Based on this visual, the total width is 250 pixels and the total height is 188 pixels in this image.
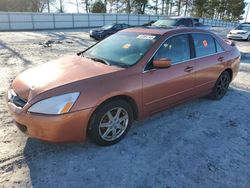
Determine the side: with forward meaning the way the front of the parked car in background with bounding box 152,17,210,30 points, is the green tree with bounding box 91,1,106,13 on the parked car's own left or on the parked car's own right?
on the parked car's own right

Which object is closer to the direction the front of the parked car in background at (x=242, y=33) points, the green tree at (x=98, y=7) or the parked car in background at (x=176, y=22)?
the parked car in background

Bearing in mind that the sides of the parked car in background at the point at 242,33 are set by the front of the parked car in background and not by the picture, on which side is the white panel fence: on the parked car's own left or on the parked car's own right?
on the parked car's own right

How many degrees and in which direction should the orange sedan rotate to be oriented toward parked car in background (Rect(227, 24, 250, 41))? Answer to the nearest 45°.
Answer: approximately 180°

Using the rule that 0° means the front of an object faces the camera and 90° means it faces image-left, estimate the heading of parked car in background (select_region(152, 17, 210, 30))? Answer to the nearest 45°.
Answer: approximately 45°

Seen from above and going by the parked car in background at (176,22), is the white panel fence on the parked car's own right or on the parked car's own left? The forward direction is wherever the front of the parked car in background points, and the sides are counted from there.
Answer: on the parked car's own right

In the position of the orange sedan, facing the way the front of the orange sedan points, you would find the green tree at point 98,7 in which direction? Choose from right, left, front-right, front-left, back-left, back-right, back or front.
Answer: back-right

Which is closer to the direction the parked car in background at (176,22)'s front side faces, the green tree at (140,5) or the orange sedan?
the orange sedan

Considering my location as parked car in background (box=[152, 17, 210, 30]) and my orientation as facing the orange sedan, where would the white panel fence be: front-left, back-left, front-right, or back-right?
back-right
